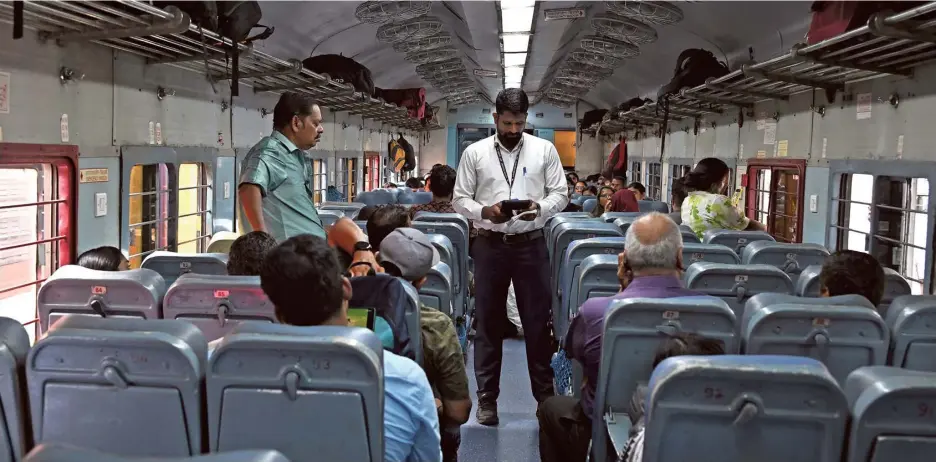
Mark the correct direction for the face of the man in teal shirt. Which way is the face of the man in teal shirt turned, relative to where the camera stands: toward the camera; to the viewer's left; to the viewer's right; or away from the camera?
to the viewer's right

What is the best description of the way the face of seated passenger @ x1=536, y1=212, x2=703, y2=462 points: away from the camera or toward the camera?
away from the camera

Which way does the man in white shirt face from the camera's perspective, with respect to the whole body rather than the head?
toward the camera

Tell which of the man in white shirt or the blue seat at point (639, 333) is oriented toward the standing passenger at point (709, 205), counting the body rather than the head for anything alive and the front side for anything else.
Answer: the blue seat

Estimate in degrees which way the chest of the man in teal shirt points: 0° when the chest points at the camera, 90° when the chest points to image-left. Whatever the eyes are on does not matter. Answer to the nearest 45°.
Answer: approximately 270°

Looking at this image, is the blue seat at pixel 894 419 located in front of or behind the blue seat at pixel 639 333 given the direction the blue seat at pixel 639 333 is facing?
behind

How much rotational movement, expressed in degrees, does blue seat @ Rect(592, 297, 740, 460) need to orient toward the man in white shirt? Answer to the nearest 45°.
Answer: approximately 45° to its left

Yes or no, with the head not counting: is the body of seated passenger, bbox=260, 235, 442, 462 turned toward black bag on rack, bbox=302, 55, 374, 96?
yes

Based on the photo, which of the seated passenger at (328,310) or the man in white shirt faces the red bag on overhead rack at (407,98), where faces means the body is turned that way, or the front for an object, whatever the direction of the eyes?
the seated passenger

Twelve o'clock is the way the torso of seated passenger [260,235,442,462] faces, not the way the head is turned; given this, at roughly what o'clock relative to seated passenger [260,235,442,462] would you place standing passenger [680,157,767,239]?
standing passenger [680,157,767,239] is roughly at 1 o'clock from seated passenger [260,235,442,462].

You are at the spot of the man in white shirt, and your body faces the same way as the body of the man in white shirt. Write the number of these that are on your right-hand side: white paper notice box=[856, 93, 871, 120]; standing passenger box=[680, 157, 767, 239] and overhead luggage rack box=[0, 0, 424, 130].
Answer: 1

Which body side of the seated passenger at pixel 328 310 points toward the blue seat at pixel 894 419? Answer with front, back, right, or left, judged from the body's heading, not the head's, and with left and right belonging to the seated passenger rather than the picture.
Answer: right

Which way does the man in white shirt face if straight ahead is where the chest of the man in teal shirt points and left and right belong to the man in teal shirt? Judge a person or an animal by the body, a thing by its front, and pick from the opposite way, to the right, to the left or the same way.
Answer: to the right

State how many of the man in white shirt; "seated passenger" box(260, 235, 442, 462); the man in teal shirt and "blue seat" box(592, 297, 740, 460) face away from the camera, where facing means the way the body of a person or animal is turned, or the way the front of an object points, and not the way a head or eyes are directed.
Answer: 2

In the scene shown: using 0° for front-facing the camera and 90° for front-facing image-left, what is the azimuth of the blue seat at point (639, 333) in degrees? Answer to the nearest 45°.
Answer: approximately 180°

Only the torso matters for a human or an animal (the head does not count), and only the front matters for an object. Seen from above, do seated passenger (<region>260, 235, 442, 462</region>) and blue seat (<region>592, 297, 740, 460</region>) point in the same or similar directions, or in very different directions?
same or similar directions

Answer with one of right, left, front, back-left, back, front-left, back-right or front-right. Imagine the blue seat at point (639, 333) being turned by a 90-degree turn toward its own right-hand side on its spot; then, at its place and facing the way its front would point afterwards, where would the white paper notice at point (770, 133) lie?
left

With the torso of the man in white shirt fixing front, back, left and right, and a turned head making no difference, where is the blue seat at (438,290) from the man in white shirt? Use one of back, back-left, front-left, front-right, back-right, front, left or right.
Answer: front-right

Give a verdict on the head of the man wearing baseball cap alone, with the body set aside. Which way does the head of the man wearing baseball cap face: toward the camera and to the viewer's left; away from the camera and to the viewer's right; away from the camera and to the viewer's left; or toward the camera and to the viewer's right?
away from the camera and to the viewer's right
